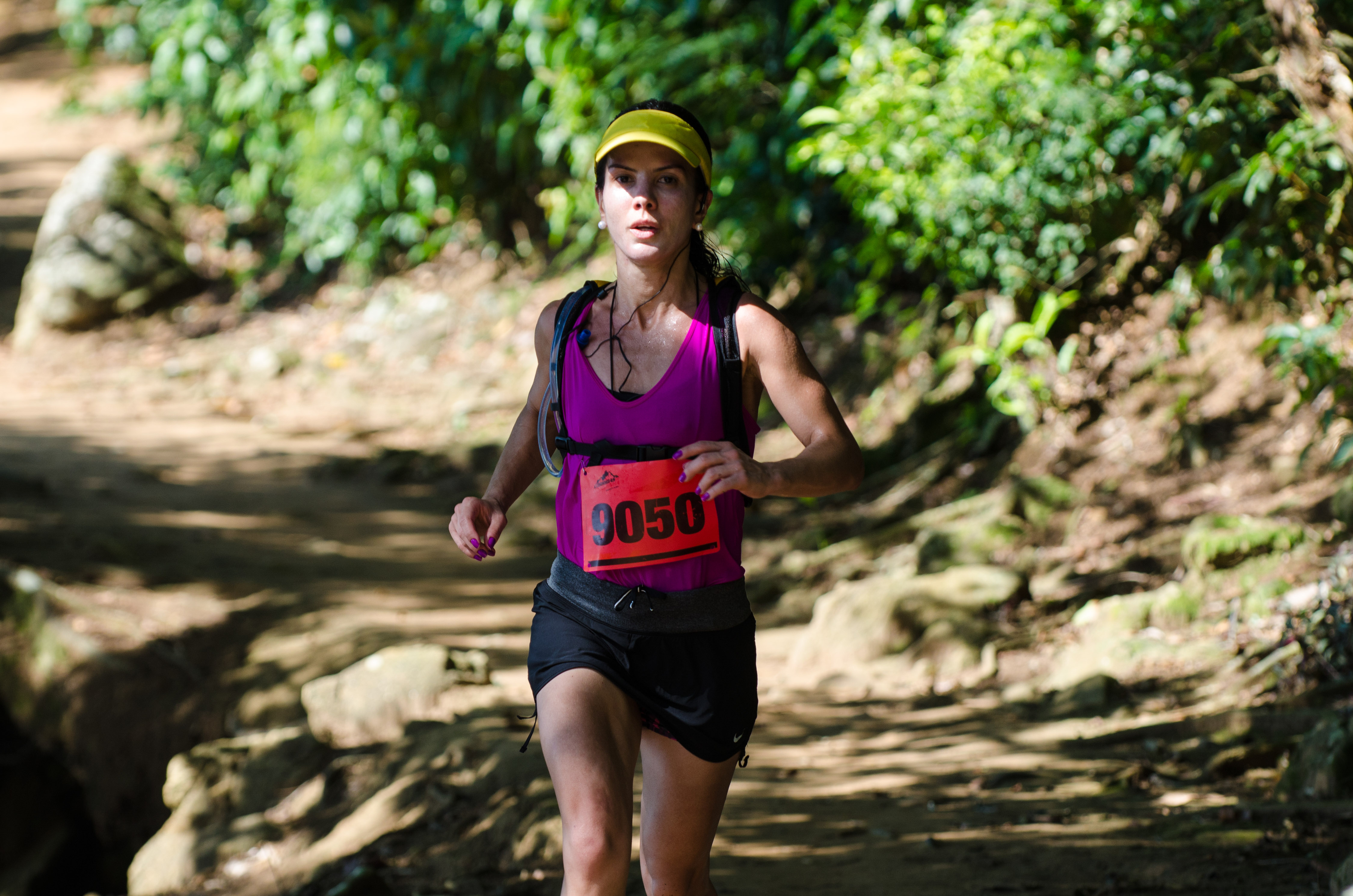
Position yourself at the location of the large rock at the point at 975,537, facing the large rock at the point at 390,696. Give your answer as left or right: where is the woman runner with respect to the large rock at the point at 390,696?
left

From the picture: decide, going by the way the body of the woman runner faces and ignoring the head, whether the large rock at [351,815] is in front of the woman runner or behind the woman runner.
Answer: behind

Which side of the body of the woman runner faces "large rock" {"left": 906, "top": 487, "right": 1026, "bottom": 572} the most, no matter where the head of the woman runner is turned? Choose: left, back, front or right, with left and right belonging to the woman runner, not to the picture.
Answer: back

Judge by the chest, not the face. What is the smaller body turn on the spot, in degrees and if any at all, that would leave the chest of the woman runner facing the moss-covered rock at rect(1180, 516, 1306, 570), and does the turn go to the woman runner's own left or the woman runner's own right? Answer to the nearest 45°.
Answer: approximately 135° to the woman runner's own left

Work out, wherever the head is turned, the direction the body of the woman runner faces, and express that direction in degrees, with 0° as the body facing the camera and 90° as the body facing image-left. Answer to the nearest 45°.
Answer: approximately 0°

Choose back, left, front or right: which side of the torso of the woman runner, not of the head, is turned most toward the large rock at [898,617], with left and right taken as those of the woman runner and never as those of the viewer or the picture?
back

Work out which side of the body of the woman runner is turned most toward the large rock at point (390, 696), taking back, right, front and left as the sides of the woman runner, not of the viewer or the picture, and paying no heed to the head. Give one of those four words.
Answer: back

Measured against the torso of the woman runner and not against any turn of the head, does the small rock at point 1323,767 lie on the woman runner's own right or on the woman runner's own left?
on the woman runner's own left
